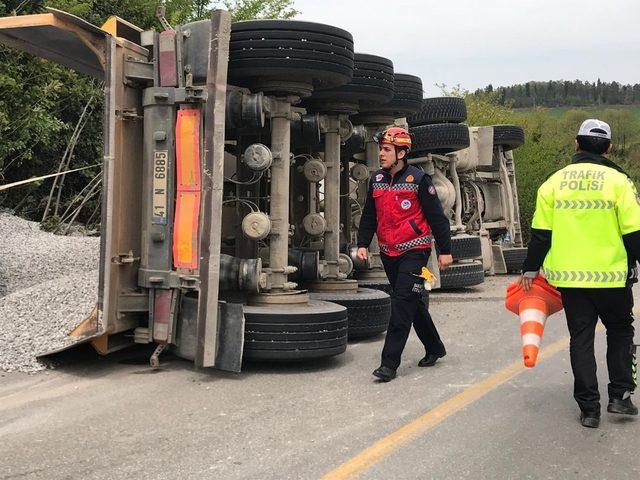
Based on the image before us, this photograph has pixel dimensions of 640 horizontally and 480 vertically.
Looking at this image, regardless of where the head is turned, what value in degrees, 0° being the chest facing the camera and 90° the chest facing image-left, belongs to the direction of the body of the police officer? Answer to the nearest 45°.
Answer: approximately 180°

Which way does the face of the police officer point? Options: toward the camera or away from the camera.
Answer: away from the camera

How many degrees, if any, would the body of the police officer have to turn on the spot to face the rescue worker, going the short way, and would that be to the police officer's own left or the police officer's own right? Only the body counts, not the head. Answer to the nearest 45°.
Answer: approximately 45° to the police officer's own left

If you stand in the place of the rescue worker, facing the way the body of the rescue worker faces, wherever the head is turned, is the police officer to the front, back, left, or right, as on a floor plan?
left

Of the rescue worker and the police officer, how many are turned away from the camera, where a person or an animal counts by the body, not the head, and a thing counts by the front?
1

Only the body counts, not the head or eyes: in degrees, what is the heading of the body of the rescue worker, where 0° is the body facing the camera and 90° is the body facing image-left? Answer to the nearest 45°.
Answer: approximately 45°

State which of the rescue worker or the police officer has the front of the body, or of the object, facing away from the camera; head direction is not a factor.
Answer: the police officer
